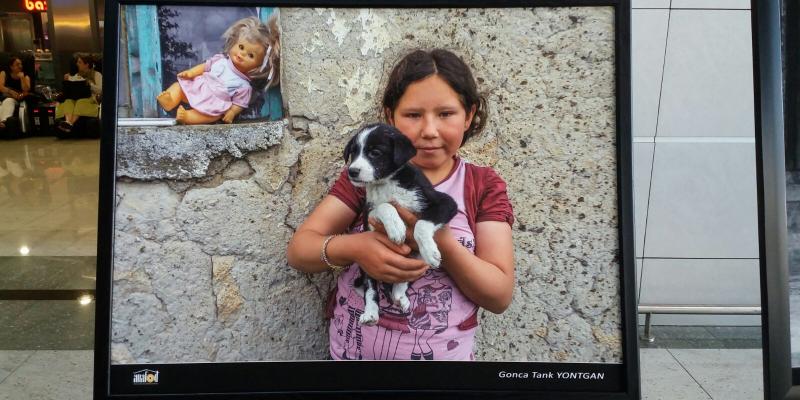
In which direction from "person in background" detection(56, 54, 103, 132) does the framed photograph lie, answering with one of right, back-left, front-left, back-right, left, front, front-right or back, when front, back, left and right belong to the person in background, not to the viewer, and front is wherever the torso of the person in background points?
left

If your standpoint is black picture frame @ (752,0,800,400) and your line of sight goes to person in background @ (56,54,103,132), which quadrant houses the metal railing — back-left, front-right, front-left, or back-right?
front-right

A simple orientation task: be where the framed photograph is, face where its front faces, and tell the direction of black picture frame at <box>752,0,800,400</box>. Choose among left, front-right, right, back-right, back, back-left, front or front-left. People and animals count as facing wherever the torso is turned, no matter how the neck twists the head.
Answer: left

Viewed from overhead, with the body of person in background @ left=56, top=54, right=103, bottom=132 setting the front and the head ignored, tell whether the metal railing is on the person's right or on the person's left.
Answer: on the person's left

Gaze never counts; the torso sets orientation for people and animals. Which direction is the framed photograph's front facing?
toward the camera

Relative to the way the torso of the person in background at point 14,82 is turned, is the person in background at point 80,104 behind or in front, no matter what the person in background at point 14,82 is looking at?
in front

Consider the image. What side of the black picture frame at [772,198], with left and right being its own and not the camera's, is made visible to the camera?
front
